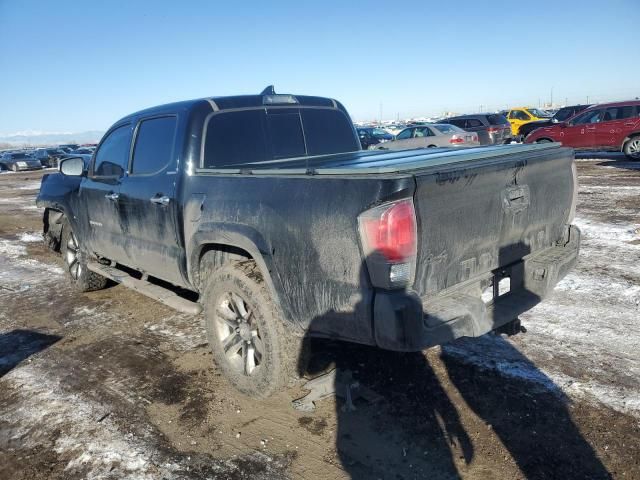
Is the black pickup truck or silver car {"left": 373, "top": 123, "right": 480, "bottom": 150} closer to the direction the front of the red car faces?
the silver car

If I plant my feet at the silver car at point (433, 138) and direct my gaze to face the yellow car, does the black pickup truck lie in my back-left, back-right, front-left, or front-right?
back-right

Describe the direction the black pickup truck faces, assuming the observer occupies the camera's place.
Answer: facing away from the viewer and to the left of the viewer

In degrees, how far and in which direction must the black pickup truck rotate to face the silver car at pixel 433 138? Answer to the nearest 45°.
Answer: approximately 45° to its right

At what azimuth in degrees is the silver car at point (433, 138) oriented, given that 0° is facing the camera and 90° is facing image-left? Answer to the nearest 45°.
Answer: approximately 135°

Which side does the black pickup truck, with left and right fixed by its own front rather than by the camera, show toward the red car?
right

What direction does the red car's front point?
to the viewer's left

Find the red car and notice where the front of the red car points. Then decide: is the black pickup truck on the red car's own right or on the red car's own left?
on the red car's own left

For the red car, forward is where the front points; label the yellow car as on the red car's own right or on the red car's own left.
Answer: on the red car's own right

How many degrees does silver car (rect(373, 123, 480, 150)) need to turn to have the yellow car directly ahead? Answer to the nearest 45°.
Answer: approximately 90° to its right
